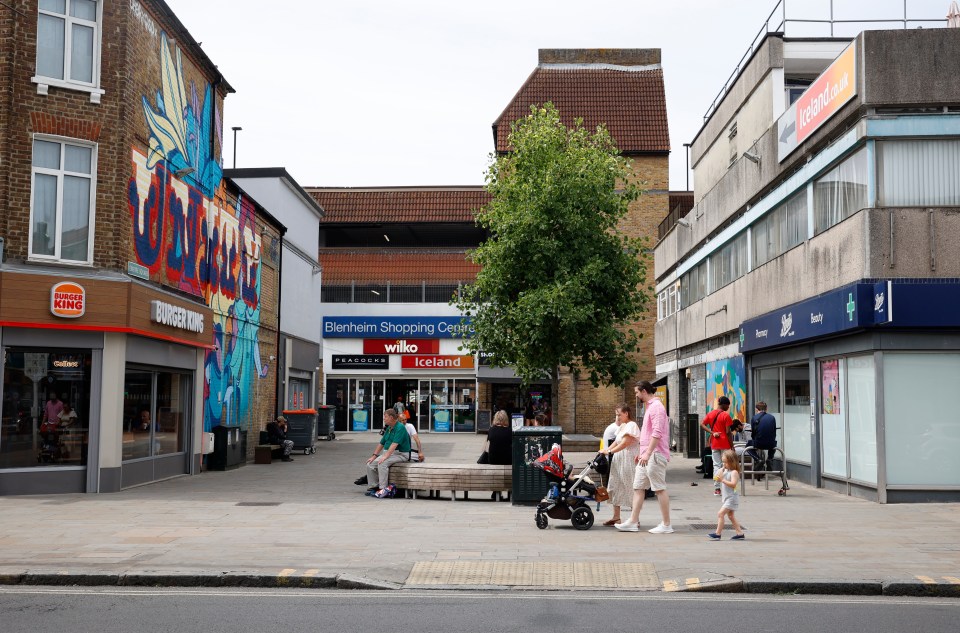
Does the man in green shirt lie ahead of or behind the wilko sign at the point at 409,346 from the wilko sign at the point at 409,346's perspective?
ahead

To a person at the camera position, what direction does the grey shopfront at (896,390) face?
facing the viewer and to the left of the viewer

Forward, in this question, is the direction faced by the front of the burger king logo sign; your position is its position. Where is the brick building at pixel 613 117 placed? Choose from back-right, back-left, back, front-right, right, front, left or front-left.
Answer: back-left

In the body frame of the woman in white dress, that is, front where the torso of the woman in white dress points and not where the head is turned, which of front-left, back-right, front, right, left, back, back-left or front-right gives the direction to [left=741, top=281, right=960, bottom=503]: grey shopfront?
back-right

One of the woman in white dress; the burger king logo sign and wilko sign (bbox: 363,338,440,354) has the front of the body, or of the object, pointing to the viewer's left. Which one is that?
the woman in white dress

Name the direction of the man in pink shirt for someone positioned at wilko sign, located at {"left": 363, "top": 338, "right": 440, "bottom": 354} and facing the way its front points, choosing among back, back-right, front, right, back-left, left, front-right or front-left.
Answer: front

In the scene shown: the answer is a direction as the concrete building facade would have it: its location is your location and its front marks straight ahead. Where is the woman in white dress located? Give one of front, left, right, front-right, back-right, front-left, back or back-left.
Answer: front

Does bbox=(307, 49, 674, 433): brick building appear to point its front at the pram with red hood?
yes

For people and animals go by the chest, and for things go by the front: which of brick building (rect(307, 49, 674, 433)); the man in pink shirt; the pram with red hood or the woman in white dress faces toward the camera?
the brick building

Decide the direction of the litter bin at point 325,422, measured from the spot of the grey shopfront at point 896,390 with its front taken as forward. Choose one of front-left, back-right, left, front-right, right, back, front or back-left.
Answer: right

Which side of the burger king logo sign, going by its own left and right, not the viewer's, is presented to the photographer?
front

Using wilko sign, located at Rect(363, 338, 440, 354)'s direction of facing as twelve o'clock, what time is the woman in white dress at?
The woman in white dress is roughly at 12 o'clock from the wilko sign.

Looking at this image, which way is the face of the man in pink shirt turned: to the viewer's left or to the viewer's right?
to the viewer's left

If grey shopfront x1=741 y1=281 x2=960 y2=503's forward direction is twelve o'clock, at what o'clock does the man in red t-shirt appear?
The man in red t-shirt is roughly at 2 o'clock from the grey shopfront.

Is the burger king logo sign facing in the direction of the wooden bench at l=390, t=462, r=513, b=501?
no

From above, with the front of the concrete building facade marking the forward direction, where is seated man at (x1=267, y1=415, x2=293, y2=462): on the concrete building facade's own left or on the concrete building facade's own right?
on the concrete building facade's own right
